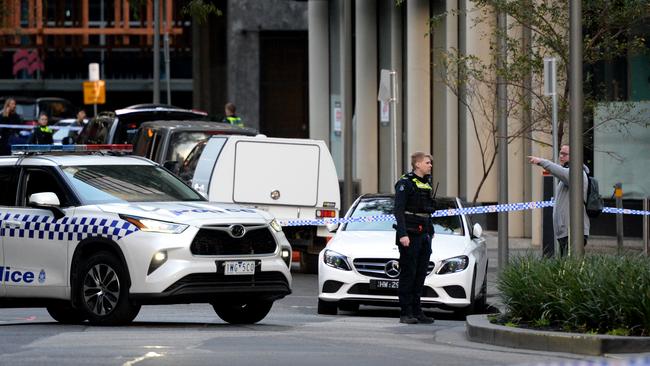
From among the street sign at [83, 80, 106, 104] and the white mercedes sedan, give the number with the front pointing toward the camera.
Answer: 2

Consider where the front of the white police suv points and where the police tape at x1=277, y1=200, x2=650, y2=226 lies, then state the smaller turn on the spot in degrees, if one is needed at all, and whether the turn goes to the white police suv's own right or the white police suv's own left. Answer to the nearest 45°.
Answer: approximately 90° to the white police suv's own left

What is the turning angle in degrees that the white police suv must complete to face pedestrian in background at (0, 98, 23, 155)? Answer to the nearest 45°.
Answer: approximately 135° to its left

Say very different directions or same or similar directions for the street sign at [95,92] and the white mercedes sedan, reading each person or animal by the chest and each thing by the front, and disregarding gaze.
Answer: same or similar directions

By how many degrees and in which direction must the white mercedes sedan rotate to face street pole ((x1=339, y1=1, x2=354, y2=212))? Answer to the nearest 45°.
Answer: approximately 180°

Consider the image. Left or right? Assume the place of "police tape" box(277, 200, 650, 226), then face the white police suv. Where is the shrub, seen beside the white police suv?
left

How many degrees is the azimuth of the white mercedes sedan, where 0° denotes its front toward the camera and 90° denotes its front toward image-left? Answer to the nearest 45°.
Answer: approximately 0°

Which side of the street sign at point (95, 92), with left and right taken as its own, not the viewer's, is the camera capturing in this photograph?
front

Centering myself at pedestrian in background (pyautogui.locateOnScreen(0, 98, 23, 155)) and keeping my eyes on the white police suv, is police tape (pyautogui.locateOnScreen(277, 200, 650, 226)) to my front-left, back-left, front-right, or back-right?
front-left

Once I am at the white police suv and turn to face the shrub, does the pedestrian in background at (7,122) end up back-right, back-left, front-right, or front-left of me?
back-left
